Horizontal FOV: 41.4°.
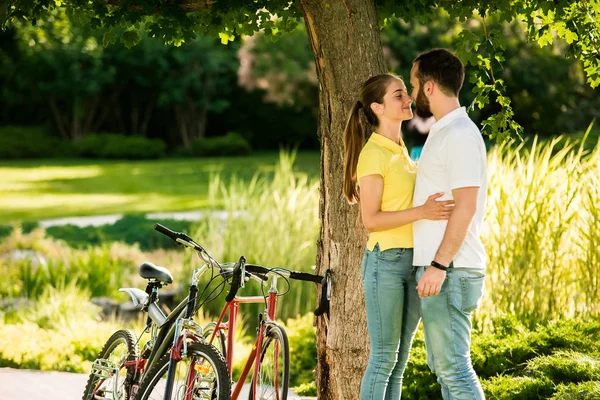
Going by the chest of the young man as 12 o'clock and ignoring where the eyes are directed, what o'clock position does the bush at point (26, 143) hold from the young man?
The bush is roughly at 2 o'clock from the young man.

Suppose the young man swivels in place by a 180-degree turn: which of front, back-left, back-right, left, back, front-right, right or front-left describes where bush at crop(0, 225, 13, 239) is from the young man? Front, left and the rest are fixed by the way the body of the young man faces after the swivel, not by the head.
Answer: back-left

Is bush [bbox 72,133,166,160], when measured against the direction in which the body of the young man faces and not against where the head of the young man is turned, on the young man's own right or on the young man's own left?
on the young man's own right

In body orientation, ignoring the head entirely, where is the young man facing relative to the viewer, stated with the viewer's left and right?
facing to the left of the viewer

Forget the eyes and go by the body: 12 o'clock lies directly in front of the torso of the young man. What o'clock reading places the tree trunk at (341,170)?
The tree trunk is roughly at 2 o'clock from the young man.

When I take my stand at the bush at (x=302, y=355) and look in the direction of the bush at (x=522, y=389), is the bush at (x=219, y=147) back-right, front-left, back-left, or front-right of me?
back-left

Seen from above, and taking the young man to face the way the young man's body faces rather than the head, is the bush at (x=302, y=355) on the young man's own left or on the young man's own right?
on the young man's own right

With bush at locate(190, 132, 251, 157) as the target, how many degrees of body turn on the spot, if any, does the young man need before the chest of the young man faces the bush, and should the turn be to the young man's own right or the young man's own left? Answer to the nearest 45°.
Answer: approximately 90° to the young man's own right

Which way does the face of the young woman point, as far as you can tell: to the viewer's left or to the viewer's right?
to the viewer's right
